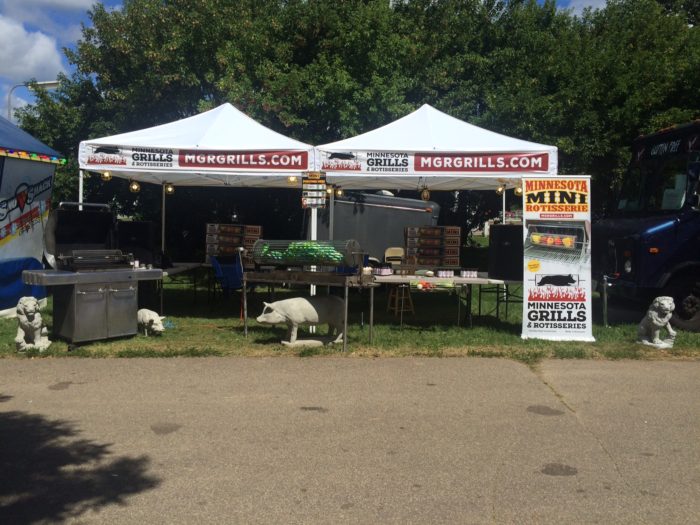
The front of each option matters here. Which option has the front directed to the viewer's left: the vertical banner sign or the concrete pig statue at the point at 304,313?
the concrete pig statue

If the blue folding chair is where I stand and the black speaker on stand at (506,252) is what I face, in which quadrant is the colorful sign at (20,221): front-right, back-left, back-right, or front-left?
back-right

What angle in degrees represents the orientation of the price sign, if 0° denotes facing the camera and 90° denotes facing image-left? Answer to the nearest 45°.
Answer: approximately 0°

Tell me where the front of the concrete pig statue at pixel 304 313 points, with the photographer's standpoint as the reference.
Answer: facing to the left of the viewer

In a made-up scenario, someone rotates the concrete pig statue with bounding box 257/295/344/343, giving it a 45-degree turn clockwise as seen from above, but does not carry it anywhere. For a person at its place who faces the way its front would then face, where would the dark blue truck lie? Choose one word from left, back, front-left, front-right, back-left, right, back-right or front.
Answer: back-right

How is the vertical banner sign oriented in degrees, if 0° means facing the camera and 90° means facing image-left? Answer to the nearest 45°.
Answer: approximately 0°

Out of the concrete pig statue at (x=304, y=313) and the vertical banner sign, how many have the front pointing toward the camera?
1

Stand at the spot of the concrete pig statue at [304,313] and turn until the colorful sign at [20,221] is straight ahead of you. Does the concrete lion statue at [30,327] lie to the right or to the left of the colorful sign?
left
